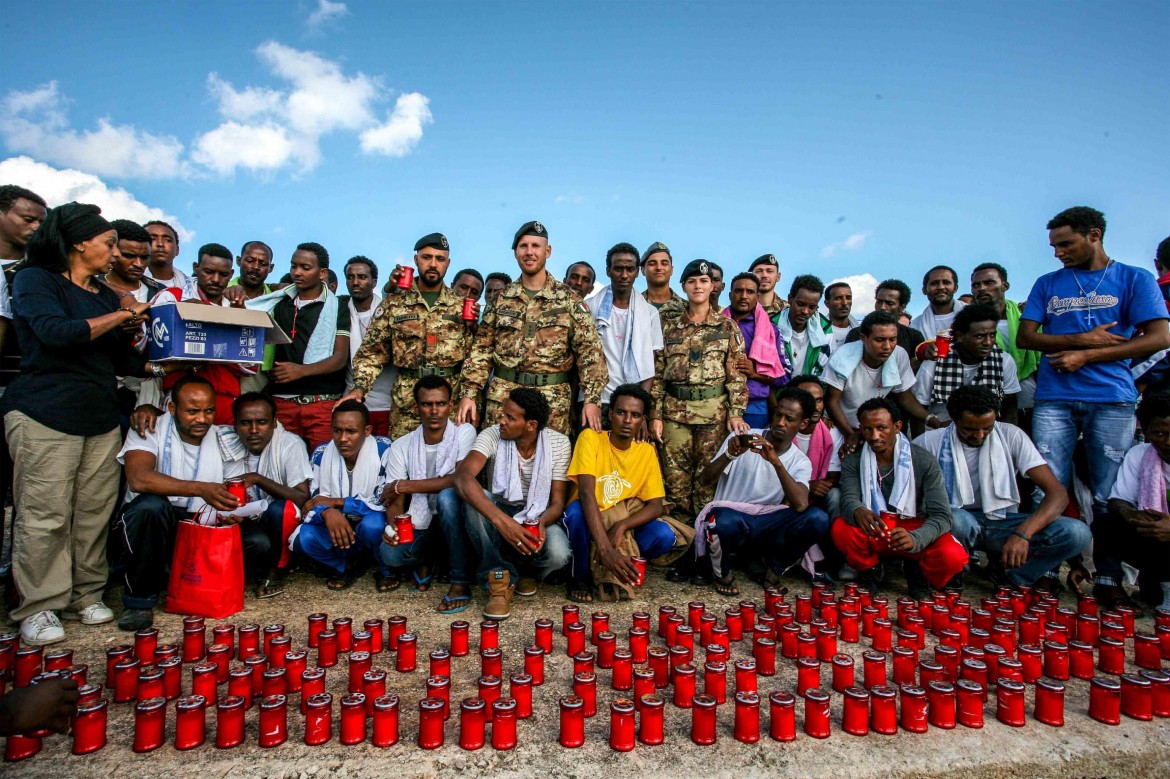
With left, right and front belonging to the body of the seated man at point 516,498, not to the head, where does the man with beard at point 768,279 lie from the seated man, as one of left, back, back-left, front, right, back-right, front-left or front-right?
back-left

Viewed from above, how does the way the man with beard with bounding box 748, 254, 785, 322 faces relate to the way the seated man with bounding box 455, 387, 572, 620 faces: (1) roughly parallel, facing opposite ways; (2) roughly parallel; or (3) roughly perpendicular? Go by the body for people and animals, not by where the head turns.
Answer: roughly parallel

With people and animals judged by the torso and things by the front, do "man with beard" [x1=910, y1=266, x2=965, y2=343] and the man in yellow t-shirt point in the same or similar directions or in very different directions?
same or similar directions

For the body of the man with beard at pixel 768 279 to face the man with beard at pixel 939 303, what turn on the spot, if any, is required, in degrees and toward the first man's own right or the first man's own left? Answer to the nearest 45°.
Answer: approximately 90° to the first man's own left

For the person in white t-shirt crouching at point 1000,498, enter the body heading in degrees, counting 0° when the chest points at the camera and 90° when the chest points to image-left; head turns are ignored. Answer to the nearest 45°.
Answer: approximately 0°

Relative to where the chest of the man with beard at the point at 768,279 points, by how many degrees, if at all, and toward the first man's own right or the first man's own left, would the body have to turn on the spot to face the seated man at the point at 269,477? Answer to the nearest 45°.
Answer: approximately 45° to the first man's own right

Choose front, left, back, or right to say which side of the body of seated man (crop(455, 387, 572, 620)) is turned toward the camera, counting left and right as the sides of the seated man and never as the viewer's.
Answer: front

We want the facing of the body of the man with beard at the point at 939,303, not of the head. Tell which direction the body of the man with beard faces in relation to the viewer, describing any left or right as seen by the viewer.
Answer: facing the viewer

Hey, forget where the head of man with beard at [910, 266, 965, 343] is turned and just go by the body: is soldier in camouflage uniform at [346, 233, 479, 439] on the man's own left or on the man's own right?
on the man's own right

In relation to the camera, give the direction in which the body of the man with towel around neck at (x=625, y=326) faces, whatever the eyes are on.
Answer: toward the camera

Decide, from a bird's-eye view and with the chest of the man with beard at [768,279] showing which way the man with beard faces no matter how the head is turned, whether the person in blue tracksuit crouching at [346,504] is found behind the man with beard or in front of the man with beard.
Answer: in front

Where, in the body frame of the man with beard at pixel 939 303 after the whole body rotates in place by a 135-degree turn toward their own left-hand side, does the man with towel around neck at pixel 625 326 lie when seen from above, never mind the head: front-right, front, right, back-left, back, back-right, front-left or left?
back

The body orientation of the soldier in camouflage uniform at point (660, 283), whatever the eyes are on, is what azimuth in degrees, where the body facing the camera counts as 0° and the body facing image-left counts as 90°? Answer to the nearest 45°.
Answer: approximately 0°

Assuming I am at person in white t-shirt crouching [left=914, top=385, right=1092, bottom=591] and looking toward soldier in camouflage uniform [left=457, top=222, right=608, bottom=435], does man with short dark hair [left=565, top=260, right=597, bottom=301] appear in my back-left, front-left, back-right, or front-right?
front-right

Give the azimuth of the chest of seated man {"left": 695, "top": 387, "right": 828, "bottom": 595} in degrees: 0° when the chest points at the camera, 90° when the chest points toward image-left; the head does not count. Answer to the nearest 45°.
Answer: approximately 45°
